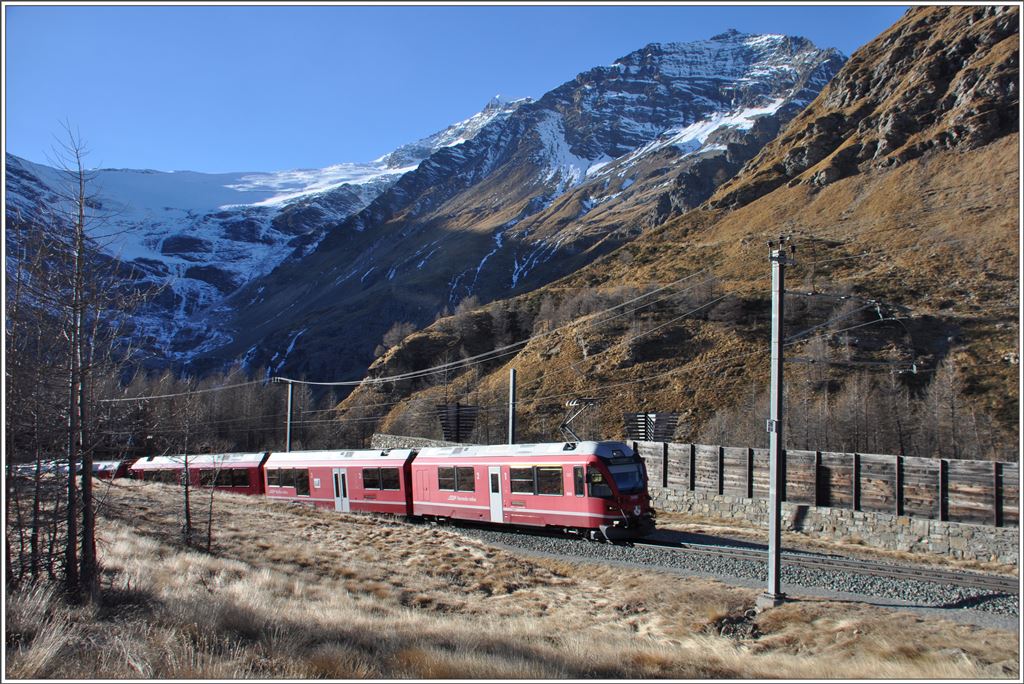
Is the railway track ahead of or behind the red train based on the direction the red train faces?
ahead

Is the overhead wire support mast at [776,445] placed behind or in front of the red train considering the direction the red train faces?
in front

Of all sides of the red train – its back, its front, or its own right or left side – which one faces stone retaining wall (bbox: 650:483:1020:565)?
front
